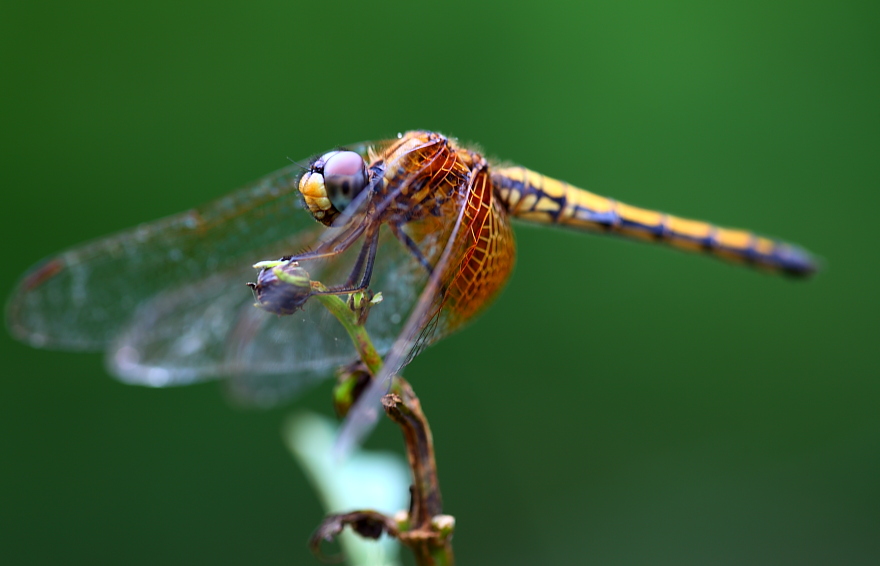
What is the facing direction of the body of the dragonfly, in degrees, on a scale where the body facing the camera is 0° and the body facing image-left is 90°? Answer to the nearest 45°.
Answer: approximately 90°
